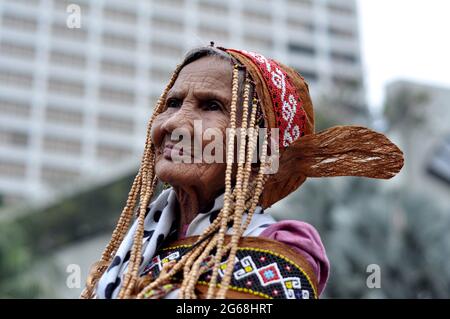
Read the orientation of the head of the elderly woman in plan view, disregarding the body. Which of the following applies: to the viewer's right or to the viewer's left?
to the viewer's left

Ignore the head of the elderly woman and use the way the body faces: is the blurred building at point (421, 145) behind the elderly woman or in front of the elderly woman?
behind

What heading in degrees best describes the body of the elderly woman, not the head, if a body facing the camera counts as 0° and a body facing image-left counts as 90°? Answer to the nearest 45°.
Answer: approximately 45°
